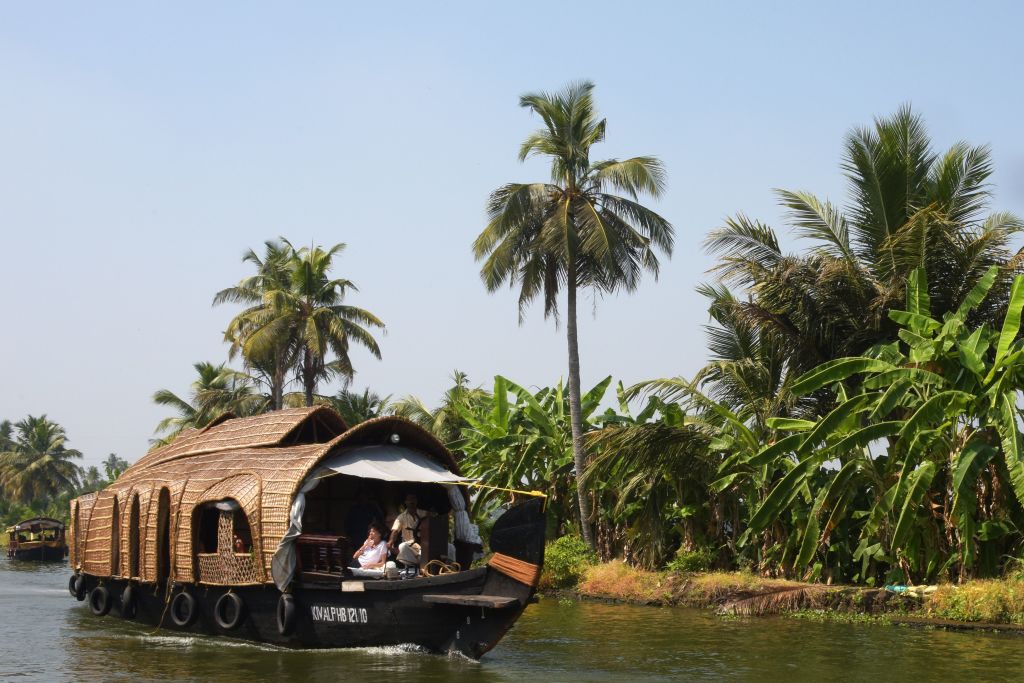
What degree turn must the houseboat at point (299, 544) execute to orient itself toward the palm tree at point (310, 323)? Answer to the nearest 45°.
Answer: approximately 135° to its left

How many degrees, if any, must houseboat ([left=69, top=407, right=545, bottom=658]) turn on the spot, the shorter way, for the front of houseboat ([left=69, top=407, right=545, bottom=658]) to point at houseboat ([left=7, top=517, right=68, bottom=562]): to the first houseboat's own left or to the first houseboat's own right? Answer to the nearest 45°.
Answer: approximately 135° to the first houseboat's own left

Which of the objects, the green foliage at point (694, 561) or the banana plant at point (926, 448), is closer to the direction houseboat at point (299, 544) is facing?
the banana plant

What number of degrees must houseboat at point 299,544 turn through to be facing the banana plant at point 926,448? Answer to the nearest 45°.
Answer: approximately 45° to its left

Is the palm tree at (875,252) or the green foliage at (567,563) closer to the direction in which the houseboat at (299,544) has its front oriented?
the palm tree

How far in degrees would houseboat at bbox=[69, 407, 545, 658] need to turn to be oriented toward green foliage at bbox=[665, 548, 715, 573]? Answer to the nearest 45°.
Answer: approximately 90° to its left

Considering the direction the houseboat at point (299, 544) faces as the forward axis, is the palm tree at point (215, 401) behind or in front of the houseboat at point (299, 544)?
behind

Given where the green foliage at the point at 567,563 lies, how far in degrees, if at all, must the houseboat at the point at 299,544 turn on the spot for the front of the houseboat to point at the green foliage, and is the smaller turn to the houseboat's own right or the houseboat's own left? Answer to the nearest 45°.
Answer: approximately 90° to the houseboat's own left

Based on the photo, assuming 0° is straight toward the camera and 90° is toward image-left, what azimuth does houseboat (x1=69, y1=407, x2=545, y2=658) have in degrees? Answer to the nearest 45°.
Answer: approximately 315°

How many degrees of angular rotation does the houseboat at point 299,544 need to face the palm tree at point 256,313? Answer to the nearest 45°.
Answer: approximately 135° to its left

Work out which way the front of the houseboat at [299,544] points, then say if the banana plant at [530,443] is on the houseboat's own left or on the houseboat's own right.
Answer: on the houseboat's own left

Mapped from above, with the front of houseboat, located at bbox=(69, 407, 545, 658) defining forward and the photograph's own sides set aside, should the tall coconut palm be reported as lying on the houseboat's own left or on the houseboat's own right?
on the houseboat's own left
